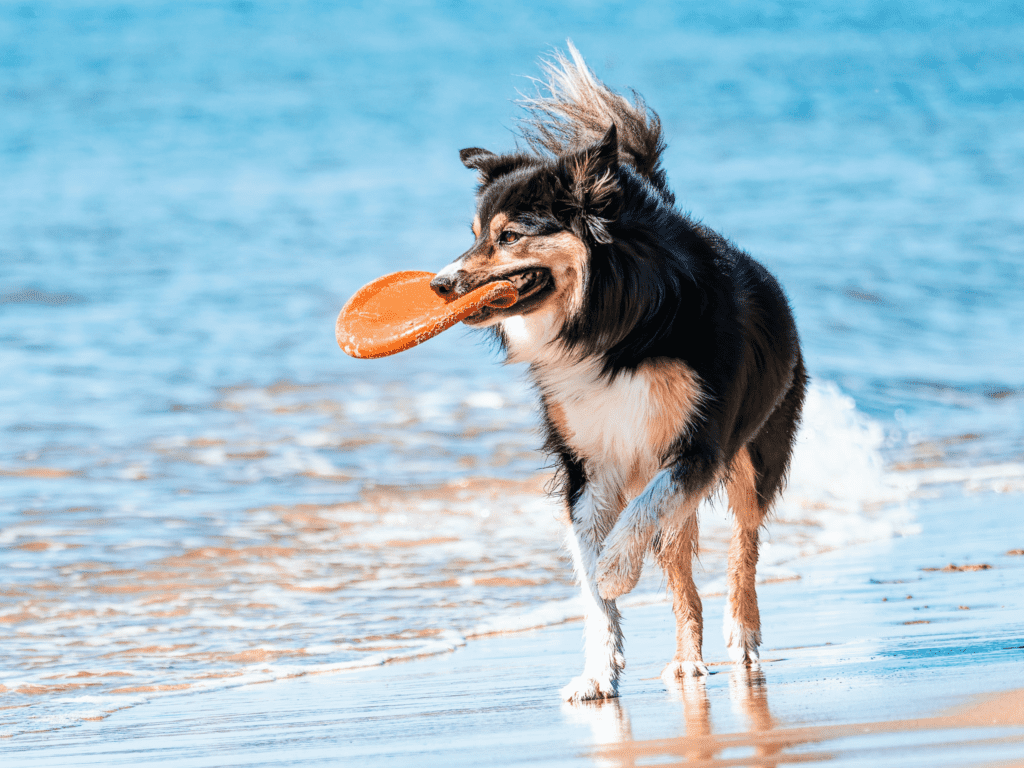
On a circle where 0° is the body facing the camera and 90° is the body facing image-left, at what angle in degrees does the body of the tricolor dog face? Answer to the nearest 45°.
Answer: approximately 45°
